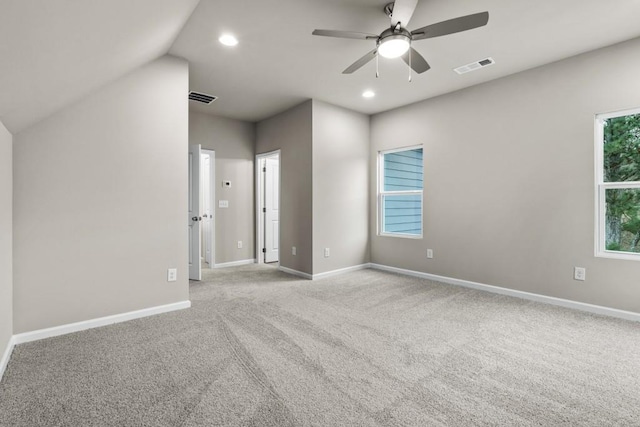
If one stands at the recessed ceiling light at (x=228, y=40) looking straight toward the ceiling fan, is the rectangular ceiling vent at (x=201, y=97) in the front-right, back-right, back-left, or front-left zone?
back-left

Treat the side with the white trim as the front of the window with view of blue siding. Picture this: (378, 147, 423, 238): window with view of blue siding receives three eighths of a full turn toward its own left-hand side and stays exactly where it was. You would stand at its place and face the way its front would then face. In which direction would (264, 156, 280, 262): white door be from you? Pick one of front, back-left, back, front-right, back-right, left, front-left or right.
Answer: back

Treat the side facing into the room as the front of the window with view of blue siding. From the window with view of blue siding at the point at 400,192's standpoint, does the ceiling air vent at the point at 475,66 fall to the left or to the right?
on its left

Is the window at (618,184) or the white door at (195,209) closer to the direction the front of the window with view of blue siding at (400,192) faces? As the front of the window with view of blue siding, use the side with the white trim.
the white door

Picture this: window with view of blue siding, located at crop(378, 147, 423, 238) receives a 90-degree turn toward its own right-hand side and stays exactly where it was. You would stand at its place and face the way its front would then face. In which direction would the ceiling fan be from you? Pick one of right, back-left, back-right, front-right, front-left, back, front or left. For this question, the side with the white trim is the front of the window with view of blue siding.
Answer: back-left

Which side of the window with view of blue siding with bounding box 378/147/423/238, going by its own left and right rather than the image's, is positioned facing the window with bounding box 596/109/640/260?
left

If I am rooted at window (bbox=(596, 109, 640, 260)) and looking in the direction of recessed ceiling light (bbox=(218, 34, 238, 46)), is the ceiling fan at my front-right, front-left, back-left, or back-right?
front-left

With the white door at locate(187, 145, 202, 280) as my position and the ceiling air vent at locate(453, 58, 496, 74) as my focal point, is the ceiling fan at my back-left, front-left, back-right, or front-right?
front-right

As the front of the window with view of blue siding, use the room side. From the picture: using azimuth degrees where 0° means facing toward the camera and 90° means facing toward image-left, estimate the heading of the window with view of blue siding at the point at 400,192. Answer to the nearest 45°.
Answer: approximately 45°

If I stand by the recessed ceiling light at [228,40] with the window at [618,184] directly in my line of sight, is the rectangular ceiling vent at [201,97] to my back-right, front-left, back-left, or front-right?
back-left

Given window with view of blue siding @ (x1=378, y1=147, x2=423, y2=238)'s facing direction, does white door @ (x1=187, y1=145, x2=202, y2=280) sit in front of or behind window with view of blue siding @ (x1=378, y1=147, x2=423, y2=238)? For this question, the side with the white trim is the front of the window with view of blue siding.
in front

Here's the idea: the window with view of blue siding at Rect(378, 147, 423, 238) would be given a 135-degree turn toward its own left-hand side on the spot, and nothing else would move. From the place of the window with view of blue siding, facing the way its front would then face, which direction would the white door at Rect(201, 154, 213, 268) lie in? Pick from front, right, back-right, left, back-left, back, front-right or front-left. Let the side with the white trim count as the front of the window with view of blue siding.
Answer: back
